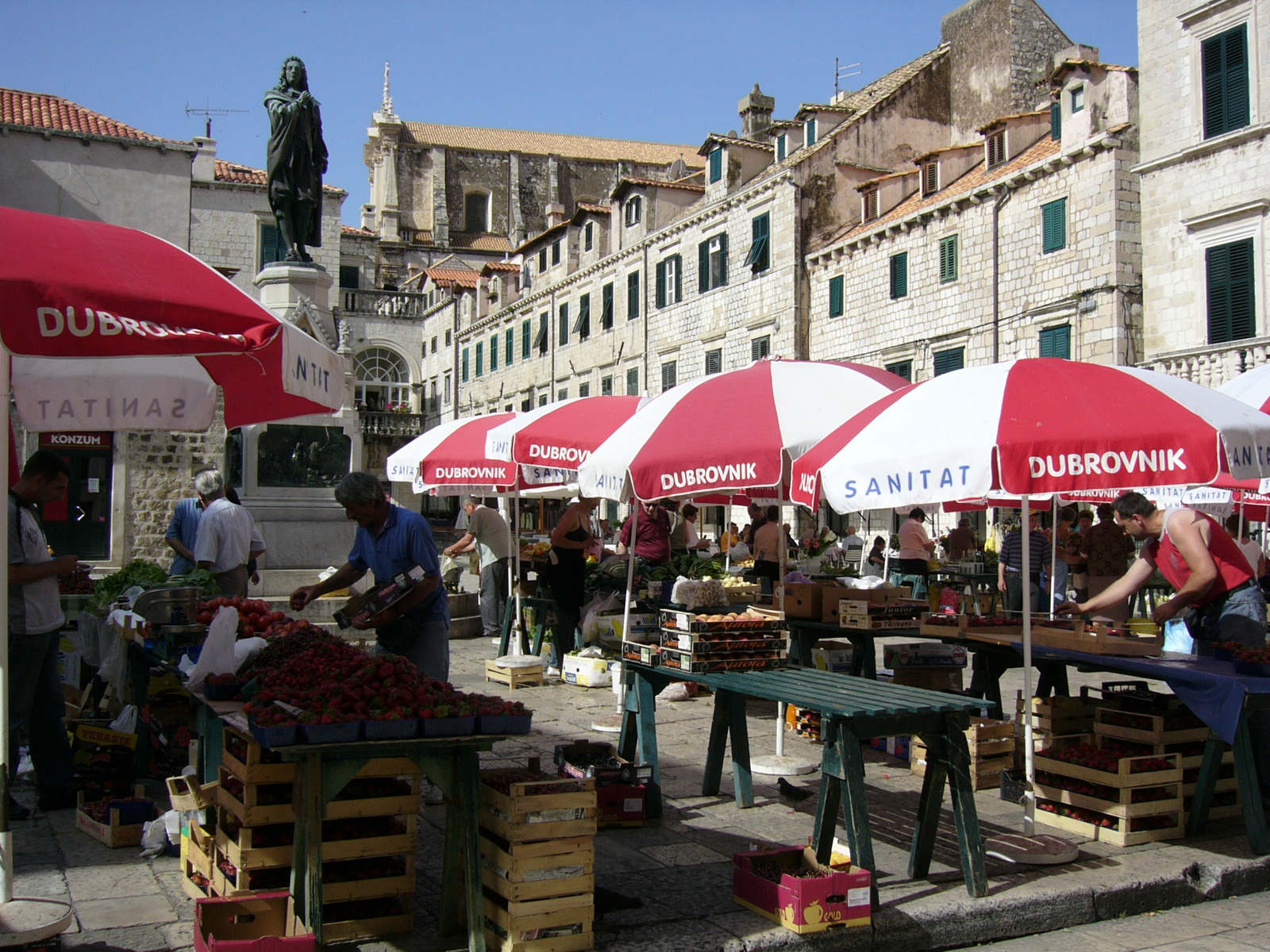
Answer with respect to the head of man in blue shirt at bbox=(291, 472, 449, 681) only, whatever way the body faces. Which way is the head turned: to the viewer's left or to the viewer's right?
to the viewer's left

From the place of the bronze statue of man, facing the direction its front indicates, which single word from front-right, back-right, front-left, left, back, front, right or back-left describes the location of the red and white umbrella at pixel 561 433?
front-left

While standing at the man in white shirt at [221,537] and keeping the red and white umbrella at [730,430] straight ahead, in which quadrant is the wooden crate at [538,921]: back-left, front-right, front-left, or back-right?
front-right

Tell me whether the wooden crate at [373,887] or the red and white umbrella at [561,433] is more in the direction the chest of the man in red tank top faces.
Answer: the red and white umbrella

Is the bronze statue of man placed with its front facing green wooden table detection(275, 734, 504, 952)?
yes

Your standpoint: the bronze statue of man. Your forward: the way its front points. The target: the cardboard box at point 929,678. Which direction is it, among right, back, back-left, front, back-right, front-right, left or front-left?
front-left

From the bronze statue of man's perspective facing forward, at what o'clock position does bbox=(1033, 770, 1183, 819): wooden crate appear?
The wooden crate is roughly at 11 o'clock from the bronze statue of man.

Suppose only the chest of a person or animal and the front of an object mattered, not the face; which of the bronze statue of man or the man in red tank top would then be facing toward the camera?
the bronze statue of man

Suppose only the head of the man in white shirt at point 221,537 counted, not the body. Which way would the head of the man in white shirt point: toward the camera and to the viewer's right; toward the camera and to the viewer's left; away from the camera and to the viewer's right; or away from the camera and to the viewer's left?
away from the camera and to the viewer's left

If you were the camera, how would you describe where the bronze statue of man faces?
facing the viewer

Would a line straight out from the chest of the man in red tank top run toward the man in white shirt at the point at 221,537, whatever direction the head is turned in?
yes

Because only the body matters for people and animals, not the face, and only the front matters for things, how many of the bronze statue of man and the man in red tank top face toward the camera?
1

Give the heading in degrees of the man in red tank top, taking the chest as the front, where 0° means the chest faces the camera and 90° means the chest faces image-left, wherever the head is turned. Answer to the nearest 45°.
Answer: approximately 90°

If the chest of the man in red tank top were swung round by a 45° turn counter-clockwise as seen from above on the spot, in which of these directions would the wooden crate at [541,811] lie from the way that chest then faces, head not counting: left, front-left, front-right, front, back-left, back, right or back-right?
front

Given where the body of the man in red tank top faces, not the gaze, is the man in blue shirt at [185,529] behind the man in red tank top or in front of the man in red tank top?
in front
